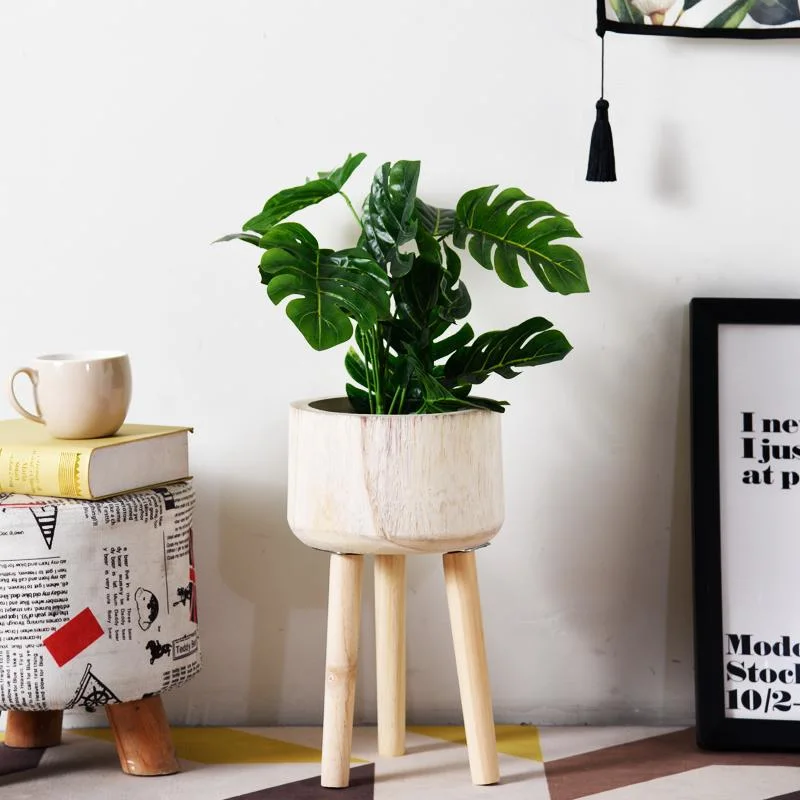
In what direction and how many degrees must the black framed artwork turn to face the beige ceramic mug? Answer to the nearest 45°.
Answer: approximately 45° to its right

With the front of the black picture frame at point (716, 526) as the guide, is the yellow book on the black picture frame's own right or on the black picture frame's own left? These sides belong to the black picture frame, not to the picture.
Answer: on the black picture frame's own right

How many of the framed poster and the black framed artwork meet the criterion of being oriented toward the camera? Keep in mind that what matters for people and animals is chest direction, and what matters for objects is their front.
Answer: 2

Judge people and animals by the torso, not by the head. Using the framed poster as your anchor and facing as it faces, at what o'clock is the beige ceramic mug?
The beige ceramic mug is roughly at 2 o'clock from the framed poster.

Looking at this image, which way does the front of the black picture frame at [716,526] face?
toward the camera

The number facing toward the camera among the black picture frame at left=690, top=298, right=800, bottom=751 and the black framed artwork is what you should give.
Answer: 2

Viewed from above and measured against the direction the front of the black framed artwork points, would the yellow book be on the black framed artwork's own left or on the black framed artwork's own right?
on the black framed artwork's own right

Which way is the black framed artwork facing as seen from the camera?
toward the camera
